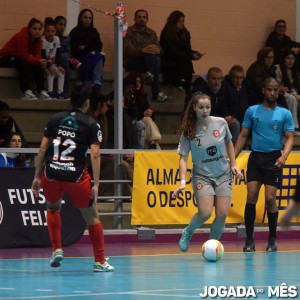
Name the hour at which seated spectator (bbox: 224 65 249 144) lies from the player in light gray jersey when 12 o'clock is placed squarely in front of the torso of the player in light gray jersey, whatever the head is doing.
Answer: The seated spectator is roughly at 6 o'clock from the player in light gray jersey.

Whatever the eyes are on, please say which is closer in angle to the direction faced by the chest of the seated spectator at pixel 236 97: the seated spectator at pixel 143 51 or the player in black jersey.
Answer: the player in black jersey

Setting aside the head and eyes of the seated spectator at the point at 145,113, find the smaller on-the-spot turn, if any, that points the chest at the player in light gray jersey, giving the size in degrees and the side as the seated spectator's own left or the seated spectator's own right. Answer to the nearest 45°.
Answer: approximately 45° to the seated spectator's own right

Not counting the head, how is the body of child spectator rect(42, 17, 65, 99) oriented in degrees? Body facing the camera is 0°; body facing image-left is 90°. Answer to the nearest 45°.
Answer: approximately 0°

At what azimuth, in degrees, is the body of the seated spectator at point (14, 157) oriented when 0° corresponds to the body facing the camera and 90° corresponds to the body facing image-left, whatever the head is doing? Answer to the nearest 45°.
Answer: approximately 0°
